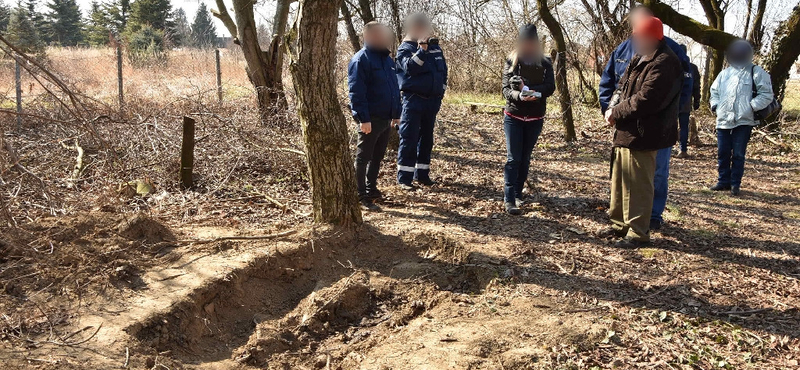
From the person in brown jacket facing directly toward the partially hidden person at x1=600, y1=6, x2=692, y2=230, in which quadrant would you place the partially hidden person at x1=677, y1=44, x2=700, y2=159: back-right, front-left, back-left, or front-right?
front-right

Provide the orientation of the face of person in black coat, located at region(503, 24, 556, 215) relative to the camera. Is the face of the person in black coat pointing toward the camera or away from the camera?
toward the camera

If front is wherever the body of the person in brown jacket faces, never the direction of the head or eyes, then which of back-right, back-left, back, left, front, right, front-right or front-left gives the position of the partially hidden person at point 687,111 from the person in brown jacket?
back-right

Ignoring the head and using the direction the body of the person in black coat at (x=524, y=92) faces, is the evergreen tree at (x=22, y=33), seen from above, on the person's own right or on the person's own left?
on the person's own right

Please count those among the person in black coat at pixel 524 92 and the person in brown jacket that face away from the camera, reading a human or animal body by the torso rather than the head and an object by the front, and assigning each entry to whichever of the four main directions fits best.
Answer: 0

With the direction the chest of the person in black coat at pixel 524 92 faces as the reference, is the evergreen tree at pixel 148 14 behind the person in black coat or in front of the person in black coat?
behind

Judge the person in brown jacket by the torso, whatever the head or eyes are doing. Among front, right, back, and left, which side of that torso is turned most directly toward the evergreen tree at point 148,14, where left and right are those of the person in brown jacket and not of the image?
right

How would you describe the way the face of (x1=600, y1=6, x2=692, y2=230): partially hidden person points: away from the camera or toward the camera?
toward the camera

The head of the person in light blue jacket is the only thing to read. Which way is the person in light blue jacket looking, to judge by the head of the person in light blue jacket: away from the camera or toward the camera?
toward the camera

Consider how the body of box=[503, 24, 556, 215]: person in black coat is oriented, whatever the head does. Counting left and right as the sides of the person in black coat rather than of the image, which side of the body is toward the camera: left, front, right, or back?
front

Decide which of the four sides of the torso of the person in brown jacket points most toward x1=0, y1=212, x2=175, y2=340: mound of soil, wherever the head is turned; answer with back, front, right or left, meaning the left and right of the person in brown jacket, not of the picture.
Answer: front

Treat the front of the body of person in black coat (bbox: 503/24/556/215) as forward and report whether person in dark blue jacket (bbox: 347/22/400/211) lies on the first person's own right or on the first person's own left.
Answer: on the first person's own right

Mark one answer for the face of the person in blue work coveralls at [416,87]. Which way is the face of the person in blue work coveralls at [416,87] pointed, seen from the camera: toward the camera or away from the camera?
toward the camera

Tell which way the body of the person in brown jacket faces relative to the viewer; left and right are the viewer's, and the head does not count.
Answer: facing the viewer and to the left of the viewer
